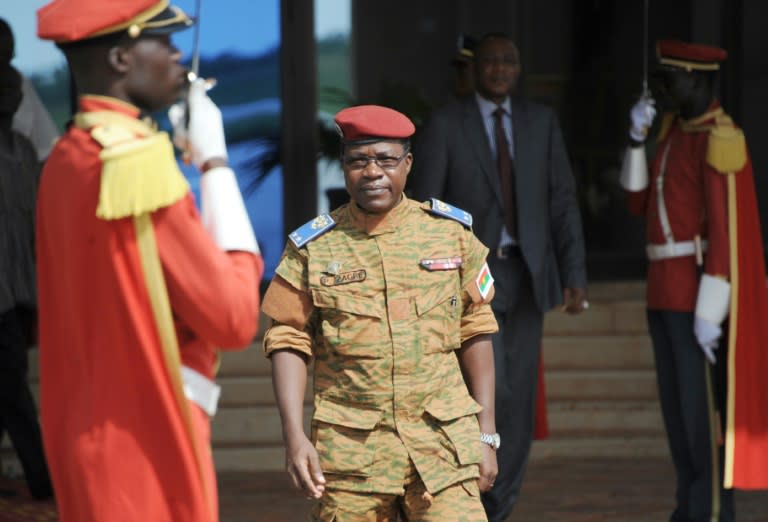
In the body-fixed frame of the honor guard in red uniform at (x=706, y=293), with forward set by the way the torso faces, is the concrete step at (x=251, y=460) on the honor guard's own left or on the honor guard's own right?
on the honor guard's own right

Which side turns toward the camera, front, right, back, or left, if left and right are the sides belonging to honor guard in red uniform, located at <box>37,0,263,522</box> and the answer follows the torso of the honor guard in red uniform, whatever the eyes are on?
right

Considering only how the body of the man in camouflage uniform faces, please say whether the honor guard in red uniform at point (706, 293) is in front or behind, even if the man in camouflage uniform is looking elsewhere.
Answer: behind

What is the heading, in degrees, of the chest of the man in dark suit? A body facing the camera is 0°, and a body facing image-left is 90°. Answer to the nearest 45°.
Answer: approximately 0°

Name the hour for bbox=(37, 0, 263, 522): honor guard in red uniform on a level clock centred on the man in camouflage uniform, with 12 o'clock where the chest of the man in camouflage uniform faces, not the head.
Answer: The honor guard in red uniform is roughly at 1 o'clock from the man in camouflage uniform.

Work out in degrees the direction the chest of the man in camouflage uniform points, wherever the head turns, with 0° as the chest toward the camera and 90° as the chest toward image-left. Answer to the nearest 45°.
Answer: approximately 0°

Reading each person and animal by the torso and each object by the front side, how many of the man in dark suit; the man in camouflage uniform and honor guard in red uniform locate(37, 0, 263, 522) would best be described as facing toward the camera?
2

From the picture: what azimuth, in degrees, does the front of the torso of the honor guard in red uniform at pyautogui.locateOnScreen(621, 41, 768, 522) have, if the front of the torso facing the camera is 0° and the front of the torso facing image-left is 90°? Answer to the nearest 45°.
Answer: approximately 45°
